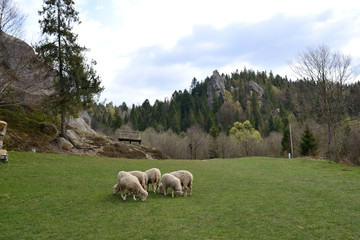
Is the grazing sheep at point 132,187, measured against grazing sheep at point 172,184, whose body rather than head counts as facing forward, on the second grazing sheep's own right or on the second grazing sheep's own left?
on the second grazing sheep's own right
